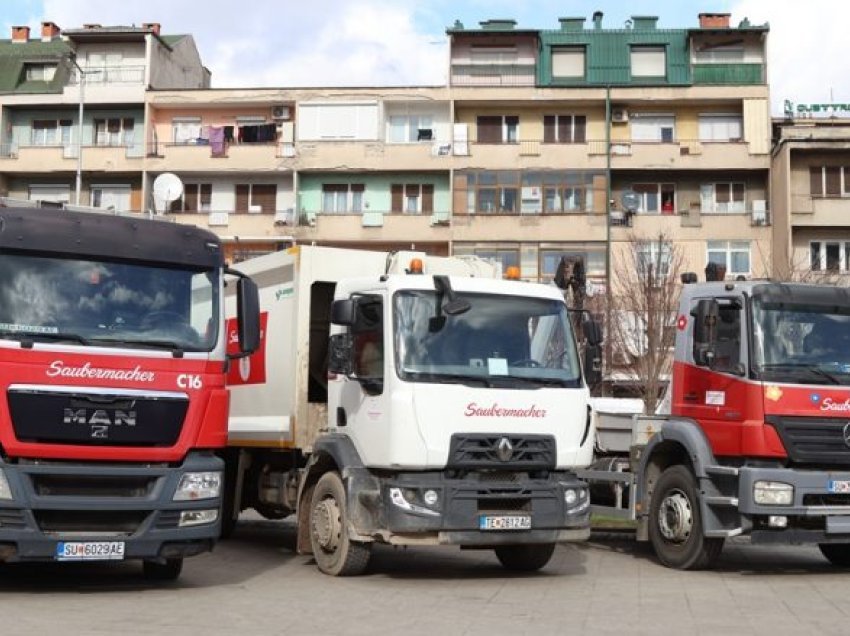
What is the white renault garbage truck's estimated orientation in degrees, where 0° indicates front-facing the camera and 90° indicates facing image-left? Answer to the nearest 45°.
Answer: approximately 315°

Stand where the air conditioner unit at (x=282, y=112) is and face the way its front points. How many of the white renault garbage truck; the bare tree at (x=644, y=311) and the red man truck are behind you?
0

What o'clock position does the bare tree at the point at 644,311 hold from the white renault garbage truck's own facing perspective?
The bare tree is roughly at 8 o'clock from the white renault garbage truck.

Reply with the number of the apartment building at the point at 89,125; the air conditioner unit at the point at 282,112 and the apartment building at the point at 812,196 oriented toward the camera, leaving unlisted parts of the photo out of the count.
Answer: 3

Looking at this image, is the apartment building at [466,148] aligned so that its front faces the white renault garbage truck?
yes

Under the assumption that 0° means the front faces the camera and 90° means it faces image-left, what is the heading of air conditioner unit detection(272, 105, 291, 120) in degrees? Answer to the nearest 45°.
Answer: approximately 0°

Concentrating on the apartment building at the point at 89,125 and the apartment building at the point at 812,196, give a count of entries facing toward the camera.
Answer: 2

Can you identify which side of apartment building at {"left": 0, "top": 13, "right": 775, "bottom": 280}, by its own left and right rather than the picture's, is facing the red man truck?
front

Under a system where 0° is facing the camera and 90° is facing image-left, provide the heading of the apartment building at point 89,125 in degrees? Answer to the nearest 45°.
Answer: approximately 0°

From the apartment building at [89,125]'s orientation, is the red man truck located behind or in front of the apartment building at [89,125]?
in front

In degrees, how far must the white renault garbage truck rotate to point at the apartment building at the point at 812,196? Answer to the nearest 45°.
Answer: approximately 90° to its left

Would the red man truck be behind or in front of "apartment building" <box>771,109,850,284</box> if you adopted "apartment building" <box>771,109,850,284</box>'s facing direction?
in front

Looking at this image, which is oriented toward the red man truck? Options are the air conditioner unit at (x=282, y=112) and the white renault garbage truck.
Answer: the air conditioner unit

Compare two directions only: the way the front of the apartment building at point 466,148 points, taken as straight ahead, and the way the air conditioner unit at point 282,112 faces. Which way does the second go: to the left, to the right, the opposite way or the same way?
the same way

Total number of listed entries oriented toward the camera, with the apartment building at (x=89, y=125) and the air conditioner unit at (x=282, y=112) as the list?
2

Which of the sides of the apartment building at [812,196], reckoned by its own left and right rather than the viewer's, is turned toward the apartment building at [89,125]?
right

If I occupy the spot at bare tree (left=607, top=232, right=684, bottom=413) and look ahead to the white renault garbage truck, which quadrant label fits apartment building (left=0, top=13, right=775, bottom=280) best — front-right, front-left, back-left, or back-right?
back-right

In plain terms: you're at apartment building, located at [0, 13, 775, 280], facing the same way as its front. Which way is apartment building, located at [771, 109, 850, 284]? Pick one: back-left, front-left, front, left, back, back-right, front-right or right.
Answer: left

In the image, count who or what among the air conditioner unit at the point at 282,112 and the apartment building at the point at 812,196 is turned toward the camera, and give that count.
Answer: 2

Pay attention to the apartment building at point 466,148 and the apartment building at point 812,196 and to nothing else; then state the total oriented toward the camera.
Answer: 2

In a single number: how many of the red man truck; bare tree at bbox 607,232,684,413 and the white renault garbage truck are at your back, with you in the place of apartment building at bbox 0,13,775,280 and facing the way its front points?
0
